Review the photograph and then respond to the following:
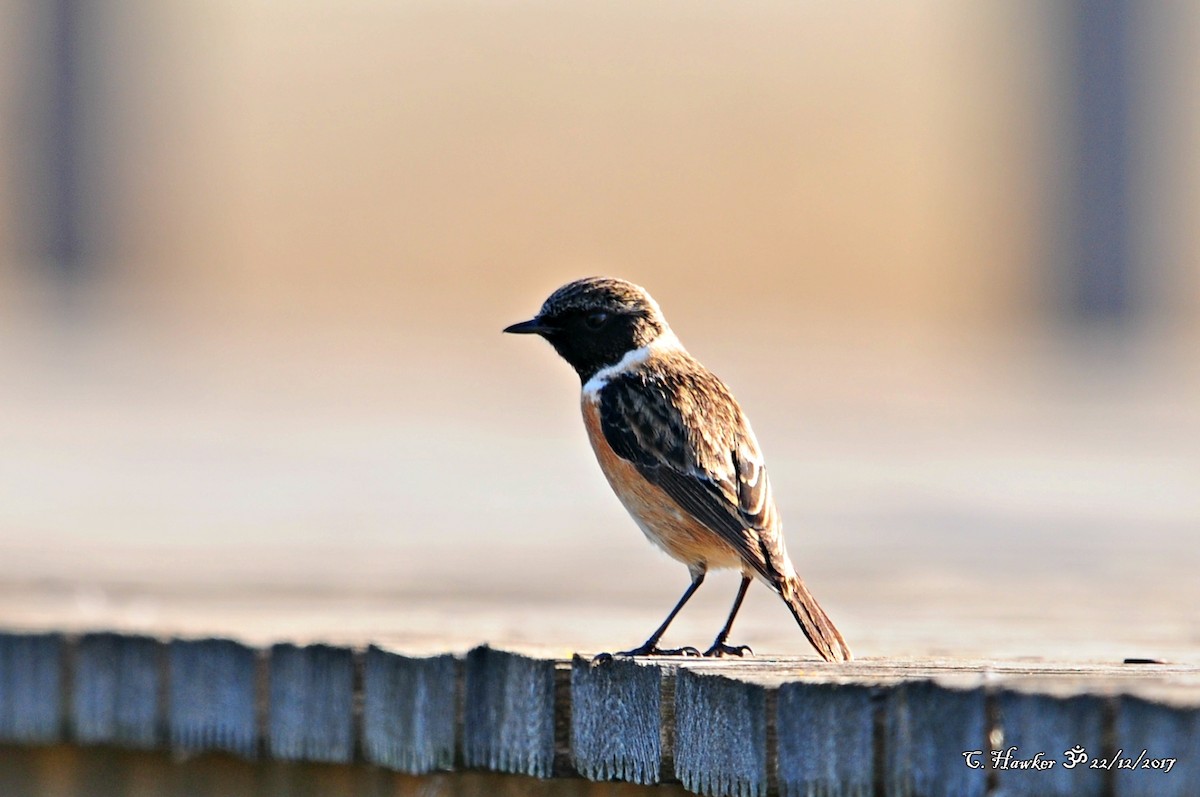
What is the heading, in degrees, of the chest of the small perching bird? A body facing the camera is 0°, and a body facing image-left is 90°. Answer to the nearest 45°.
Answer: approximately 90°
